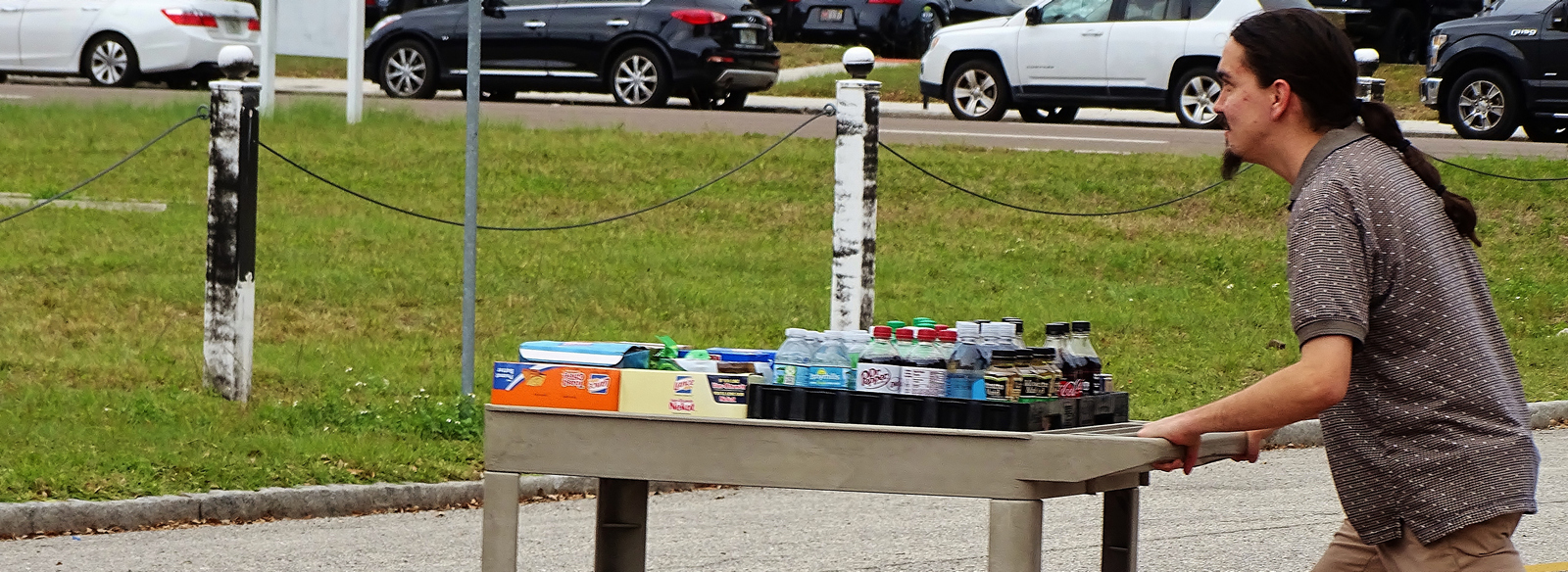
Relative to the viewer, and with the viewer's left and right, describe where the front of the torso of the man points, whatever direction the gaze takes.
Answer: facing to the left of the viewer

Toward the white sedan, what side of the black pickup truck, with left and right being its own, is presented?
front

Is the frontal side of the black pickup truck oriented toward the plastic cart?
no

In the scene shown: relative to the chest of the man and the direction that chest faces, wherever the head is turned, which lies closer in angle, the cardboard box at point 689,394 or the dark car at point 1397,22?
the cardboard box

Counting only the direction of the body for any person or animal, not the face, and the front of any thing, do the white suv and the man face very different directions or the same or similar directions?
same or similar directions

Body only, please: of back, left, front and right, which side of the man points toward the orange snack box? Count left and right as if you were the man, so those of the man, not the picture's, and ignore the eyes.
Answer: front

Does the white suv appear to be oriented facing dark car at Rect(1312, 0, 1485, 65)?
no

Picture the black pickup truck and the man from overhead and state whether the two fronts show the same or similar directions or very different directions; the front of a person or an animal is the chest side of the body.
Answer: same or similar directions

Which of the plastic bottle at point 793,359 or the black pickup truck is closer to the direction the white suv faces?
the plastic bottle

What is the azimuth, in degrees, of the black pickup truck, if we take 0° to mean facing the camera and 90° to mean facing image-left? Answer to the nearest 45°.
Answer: approximately 90°

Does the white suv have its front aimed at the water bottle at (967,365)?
no

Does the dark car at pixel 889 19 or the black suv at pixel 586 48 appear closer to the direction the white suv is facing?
the black suv

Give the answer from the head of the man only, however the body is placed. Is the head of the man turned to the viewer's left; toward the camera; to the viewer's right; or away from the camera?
to the viewer's left

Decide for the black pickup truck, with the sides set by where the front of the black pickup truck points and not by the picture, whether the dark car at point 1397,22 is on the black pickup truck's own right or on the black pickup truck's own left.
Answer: on the black pickup truck's own right

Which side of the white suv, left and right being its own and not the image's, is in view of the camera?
left

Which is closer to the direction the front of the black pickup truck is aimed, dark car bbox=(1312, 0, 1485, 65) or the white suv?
the white suv

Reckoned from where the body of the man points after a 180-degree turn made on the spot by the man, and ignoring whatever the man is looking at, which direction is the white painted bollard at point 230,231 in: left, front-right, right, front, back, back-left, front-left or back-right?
back-left
